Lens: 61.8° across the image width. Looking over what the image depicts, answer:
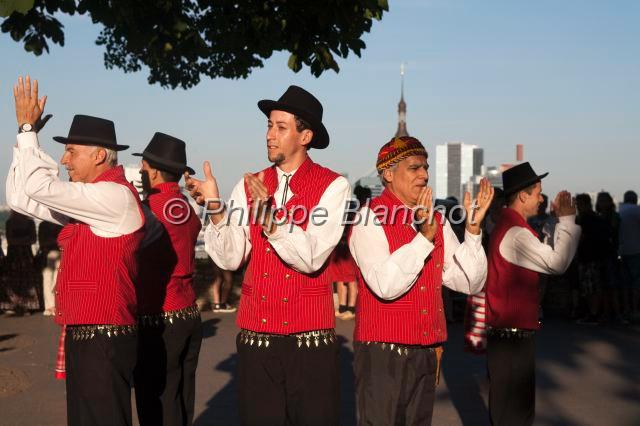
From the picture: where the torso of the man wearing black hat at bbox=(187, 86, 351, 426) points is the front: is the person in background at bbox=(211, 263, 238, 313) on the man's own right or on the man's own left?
on the man's own right

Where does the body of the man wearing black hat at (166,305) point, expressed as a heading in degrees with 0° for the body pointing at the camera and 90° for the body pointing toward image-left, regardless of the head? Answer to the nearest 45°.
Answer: approximately 135°

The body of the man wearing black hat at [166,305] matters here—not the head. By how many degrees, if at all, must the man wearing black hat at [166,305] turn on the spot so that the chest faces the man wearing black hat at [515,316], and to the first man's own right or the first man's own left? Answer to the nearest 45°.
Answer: approximately 135° to the first man's own right

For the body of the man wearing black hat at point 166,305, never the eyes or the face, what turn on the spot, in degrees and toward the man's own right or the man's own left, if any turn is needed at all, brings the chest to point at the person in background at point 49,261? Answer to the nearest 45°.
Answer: approximately 45° to the man's own right

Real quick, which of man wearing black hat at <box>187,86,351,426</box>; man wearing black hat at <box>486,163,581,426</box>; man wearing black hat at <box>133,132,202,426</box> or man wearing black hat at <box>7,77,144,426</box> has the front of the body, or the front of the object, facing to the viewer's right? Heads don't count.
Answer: man wearing black hat at <box>486,163,581,426</box>

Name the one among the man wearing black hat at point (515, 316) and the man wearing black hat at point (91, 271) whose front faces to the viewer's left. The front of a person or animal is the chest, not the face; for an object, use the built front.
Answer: the man wearing black hat at point (91, 271)

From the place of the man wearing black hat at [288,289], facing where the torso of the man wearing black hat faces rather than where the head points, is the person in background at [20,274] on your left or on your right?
on your right

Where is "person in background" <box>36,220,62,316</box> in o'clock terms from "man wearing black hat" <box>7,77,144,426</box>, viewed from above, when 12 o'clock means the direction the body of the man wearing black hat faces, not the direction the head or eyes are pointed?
The person in background is roughly at 3 o'clock from the man wearing black hat.
